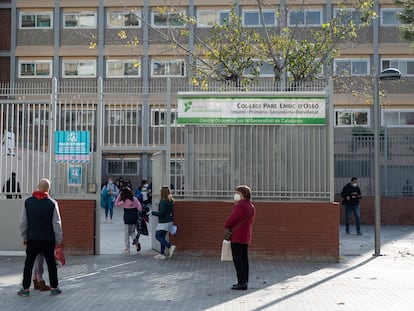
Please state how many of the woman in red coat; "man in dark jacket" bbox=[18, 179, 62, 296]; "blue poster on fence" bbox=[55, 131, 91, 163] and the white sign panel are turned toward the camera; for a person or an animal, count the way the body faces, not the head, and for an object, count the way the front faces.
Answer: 2

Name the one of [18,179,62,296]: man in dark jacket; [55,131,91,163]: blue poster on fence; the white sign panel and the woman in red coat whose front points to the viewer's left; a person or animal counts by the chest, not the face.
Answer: the woman in red coat

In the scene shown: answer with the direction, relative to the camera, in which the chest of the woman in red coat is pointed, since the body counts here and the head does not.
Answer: to the viewer's left

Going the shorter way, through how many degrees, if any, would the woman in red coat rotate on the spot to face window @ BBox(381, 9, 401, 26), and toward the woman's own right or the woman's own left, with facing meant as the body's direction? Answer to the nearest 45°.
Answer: approximately 90° to the woman's own right

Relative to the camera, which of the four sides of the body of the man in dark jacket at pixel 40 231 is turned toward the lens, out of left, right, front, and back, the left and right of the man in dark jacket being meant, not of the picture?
back

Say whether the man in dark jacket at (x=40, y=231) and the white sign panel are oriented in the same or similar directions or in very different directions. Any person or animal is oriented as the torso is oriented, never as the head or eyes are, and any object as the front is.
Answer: very different directions

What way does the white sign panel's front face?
toward the camera

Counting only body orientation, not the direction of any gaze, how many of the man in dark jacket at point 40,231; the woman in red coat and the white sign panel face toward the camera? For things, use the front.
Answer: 1

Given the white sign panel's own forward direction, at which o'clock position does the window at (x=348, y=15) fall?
The window is roughly at 7 o'clock from the white sign panel.

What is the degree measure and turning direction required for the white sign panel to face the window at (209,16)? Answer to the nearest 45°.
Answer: approximately 180°

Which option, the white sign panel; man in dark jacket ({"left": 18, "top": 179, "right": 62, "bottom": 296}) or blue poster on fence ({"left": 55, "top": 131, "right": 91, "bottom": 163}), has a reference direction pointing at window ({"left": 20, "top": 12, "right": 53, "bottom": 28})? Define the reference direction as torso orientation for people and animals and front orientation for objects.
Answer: the man in dark jacket

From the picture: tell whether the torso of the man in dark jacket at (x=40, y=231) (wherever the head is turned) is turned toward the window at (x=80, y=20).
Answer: yes

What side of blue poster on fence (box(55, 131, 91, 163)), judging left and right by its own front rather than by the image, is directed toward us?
front

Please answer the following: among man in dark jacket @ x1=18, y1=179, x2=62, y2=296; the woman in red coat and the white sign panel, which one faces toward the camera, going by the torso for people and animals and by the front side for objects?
the white sign panel

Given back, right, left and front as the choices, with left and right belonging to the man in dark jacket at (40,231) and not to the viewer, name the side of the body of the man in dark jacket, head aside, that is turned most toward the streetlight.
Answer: right

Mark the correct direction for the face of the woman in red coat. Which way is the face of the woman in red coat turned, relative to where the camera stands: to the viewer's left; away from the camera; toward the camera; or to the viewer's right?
to the viewer's left

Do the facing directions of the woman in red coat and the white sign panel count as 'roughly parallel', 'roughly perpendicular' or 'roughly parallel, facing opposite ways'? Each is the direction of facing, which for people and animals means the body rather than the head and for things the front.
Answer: roughly perpendicular

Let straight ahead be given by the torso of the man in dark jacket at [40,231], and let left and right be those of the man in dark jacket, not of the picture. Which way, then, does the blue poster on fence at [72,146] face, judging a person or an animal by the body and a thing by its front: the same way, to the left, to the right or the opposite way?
the opposite way

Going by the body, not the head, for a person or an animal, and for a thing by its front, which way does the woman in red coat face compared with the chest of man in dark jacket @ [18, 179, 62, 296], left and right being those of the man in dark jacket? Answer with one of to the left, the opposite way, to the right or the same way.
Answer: to the left
